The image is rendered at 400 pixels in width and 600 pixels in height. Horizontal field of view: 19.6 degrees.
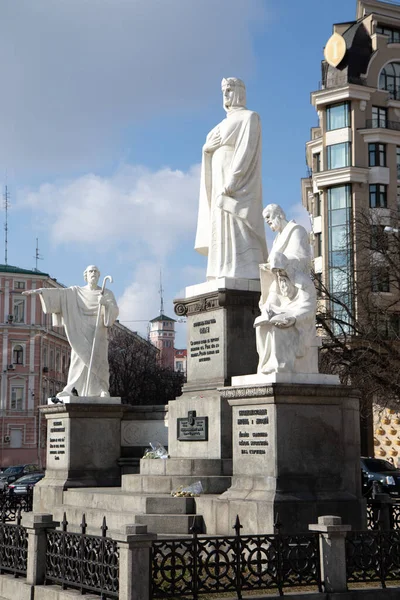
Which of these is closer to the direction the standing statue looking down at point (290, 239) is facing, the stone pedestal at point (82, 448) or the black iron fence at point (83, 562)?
the black iron fence

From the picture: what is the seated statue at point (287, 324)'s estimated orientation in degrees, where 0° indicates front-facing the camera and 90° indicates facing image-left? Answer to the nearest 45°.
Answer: approximately 45°

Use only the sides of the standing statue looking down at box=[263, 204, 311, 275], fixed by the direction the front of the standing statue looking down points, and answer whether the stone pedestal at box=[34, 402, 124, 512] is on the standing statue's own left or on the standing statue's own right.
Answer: on the standing statue's own right

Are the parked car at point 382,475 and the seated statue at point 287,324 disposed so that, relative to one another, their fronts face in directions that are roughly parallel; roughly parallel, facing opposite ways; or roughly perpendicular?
roughly perpendicular

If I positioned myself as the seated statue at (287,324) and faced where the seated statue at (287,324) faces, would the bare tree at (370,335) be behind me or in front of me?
behind

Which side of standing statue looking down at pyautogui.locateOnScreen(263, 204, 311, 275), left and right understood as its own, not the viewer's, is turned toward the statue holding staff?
right

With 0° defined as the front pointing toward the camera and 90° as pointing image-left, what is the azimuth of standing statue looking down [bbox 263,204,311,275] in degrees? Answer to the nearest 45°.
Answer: approximately 45°

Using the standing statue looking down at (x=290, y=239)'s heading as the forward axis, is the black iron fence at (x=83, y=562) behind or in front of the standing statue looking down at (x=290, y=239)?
in front

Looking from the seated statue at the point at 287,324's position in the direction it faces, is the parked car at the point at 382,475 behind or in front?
behind

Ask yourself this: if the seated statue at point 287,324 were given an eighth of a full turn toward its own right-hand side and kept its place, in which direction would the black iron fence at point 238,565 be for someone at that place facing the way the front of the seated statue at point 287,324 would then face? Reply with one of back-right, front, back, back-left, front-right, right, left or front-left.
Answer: left
